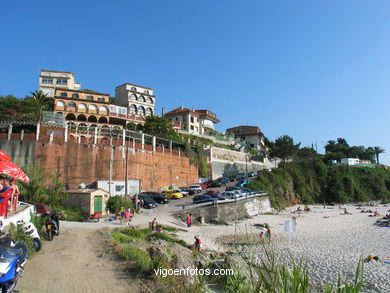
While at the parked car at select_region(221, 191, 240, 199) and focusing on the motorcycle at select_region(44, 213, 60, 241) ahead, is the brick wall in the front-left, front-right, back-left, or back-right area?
front-right

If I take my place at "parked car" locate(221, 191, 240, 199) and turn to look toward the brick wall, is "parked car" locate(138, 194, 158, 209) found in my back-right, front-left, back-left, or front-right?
front-left
